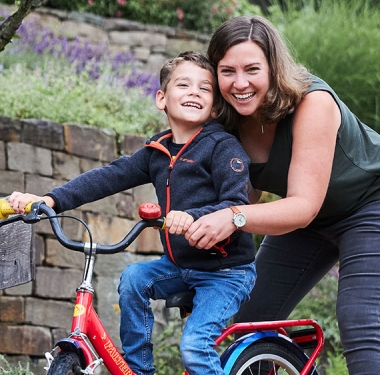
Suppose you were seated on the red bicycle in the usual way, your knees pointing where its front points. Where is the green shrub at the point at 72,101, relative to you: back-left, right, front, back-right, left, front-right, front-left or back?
back-right

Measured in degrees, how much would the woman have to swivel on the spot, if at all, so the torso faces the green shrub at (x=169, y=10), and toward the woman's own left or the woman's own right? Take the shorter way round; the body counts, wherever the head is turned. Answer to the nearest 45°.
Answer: approximately 135° to the woman's own right

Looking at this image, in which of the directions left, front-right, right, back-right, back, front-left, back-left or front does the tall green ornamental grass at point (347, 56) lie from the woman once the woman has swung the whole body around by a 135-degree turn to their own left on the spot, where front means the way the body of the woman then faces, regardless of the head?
left

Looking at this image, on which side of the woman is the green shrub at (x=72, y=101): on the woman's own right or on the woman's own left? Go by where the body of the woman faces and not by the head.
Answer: on the woman's own right

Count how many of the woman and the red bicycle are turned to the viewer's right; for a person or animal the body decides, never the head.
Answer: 0

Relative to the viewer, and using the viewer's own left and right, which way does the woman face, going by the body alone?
facing the viewer and to the left of the viewer

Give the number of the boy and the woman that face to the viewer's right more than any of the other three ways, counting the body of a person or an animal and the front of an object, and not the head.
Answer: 0
